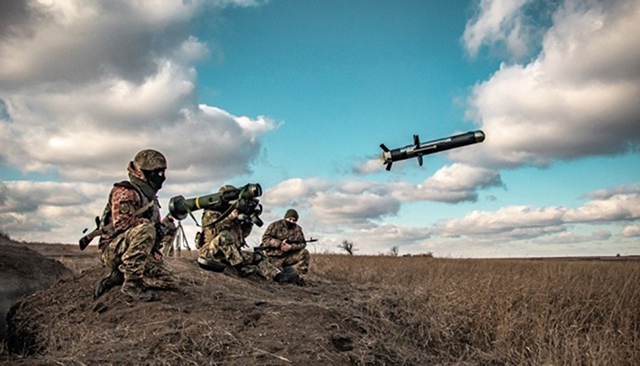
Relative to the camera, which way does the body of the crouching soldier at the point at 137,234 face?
to the viewer's right

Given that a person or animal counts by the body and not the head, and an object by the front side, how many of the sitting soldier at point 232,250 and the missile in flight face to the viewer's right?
2

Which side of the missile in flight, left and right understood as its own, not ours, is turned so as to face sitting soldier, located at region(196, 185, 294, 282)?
back

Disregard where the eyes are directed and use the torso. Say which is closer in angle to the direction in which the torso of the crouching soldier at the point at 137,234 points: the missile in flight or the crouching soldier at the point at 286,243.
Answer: the missile in flight

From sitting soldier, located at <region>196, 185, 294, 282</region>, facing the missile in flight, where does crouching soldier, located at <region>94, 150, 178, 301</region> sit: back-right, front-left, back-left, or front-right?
back-right

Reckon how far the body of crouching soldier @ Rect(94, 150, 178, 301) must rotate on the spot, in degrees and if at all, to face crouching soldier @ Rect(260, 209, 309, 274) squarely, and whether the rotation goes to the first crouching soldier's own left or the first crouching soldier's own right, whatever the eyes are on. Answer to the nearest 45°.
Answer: approximately 45° to the first crouching soldier's own left

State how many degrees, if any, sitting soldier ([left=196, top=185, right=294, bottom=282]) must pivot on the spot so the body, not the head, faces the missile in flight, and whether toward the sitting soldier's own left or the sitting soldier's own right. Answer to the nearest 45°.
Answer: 0° — they already face it

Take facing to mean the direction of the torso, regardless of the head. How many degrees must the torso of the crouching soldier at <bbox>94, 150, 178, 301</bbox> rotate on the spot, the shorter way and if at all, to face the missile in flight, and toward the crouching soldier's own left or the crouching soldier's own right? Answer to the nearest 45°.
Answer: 0° — they already face it

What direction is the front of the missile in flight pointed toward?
to the viewer's right

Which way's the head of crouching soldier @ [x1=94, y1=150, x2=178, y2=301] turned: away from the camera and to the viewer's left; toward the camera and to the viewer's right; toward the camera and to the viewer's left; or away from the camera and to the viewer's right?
toward the camera and to the viewer's right

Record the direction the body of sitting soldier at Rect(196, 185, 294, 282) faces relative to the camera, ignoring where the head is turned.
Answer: to the viewer's right
